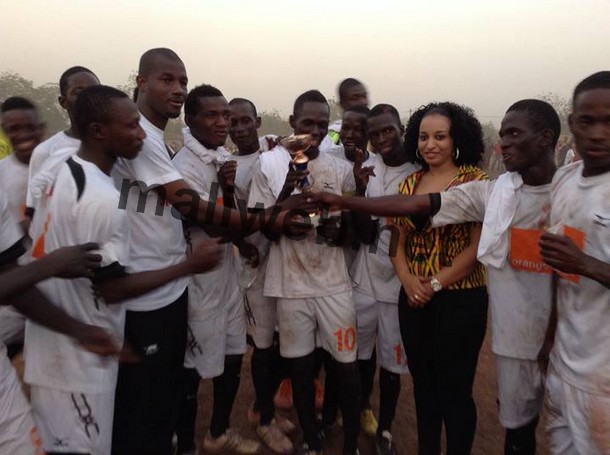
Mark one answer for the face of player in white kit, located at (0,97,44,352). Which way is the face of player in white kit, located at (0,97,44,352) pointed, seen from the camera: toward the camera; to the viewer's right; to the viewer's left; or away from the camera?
toward the camera

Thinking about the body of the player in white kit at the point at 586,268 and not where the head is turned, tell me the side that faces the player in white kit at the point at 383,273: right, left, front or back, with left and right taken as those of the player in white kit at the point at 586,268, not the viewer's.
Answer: right

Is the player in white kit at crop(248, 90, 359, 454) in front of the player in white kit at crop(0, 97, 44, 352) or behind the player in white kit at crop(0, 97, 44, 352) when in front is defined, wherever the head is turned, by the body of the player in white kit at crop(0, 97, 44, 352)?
in front

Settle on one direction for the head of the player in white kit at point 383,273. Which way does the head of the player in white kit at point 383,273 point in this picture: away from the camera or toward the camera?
toward the camera

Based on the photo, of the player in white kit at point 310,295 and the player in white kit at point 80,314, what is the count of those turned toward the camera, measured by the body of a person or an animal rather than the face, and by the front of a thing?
1

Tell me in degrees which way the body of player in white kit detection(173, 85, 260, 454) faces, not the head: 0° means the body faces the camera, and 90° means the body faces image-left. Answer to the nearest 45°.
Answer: approximately 315°

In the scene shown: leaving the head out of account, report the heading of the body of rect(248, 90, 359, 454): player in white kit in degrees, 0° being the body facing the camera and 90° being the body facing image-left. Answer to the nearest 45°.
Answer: approximately 0°

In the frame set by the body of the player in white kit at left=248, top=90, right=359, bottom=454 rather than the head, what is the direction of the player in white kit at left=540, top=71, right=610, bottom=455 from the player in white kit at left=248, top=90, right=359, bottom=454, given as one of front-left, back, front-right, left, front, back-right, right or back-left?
front-left

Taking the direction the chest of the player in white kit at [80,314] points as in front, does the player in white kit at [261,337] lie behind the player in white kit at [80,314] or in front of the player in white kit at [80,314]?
in front

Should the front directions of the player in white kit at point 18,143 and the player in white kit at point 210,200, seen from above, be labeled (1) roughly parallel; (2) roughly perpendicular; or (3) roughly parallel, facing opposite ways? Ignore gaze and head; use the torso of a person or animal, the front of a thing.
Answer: roughly parallel

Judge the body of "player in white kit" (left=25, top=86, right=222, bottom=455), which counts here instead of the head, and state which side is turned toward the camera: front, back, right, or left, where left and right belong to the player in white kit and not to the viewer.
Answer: right
